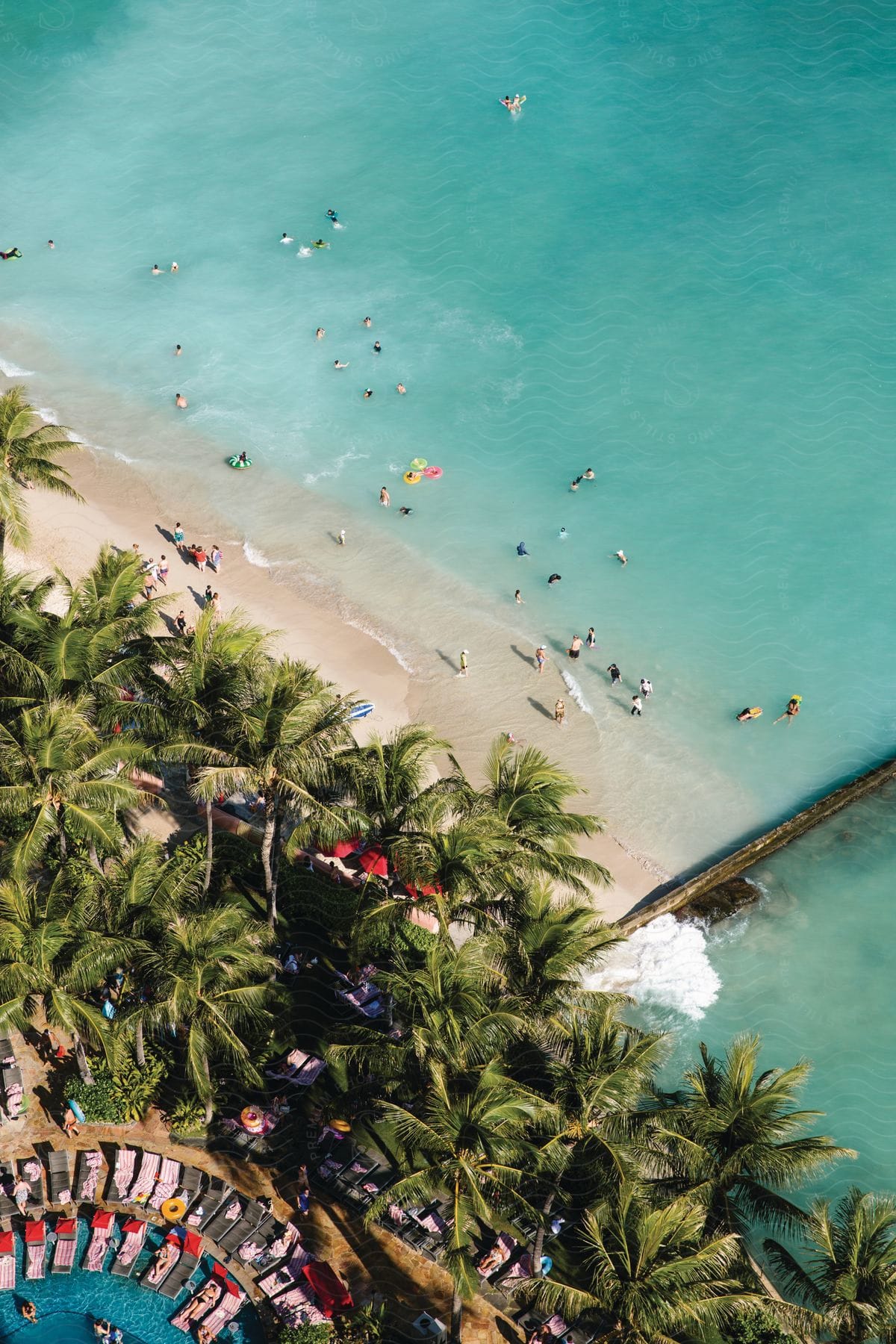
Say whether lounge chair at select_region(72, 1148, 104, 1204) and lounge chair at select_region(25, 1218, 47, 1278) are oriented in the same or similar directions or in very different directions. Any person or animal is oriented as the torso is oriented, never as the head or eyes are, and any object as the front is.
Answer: same or similar directions

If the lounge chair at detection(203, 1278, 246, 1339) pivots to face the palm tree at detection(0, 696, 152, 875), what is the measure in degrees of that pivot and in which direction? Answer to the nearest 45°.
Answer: approximately 135° to its right

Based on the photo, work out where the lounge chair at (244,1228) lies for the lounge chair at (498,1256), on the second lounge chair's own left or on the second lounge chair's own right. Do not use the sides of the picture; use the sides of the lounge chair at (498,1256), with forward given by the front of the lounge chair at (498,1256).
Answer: on the second lounge chair's own right

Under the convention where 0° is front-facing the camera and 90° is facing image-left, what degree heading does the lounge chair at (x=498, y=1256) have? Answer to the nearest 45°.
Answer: approximately 45°

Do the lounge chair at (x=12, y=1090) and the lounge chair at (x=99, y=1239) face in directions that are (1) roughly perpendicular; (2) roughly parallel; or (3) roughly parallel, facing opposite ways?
roughly parallel

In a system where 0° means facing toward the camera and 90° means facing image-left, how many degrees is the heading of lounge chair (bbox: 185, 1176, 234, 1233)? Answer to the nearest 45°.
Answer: approximately 45°

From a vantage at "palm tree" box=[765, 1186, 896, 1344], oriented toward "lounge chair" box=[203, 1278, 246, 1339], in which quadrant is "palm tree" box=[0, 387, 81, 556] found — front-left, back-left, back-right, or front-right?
front-right

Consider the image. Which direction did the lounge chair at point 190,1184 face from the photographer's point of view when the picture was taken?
facing the viewer and to the left of the viewer

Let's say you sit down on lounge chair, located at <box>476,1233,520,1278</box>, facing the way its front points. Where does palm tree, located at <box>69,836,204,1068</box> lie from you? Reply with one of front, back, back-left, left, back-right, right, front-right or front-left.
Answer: right

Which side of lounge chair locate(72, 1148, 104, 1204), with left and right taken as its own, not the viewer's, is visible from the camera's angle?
front

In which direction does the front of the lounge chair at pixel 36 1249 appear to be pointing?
toward the camera

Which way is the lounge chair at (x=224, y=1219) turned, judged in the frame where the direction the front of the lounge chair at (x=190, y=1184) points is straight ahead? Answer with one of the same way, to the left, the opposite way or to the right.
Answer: the same way

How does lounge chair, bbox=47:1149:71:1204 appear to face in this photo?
toward the camera

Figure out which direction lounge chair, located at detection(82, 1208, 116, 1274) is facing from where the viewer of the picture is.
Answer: facing the viewer

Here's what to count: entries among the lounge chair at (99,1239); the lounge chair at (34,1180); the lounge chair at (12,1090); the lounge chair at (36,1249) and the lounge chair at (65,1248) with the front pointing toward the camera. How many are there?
5

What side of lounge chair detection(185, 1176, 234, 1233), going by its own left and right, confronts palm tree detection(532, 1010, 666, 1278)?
left

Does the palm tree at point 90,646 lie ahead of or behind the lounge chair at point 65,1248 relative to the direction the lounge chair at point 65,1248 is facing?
behind

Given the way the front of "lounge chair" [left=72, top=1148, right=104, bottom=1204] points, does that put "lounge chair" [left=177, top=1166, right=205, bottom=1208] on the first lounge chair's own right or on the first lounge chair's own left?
on the first lounge chair's own left
